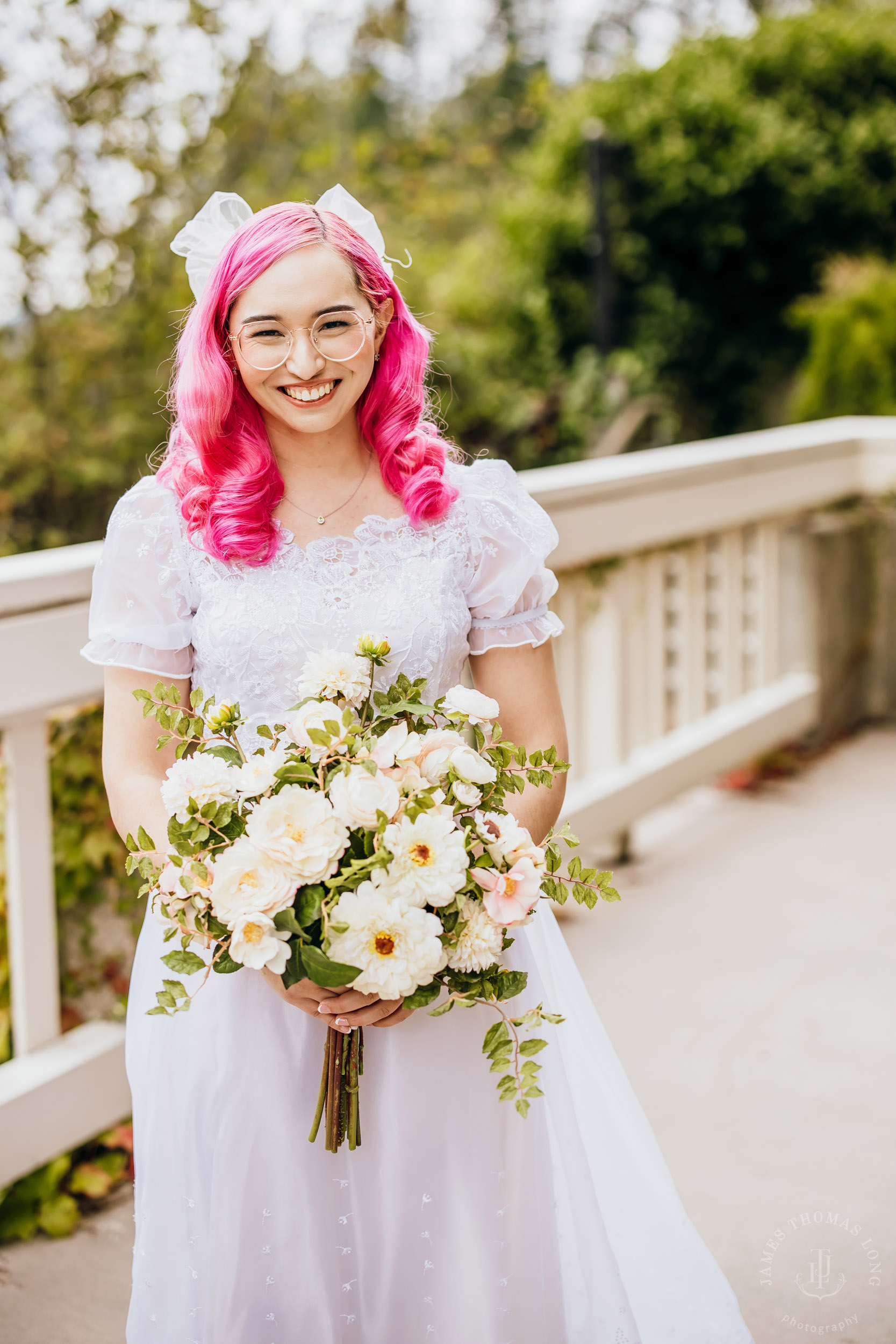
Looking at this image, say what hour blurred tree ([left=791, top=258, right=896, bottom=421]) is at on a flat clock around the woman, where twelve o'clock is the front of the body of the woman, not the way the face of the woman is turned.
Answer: The blurred tree is roughly at 7 o'clock from the woman.

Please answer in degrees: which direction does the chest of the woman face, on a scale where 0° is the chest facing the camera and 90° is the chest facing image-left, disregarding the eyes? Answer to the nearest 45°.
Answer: approximately 0°

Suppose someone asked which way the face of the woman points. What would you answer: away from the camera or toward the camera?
toward the camera

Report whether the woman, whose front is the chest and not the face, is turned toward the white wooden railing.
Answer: no
